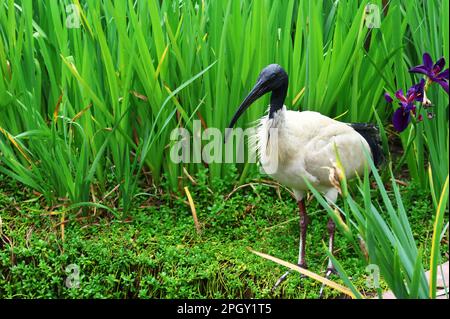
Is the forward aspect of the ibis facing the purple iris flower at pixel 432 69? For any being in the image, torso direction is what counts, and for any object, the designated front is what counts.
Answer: no

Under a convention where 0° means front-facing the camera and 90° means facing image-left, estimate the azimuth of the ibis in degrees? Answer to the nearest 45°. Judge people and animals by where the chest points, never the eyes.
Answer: approximately 90°
